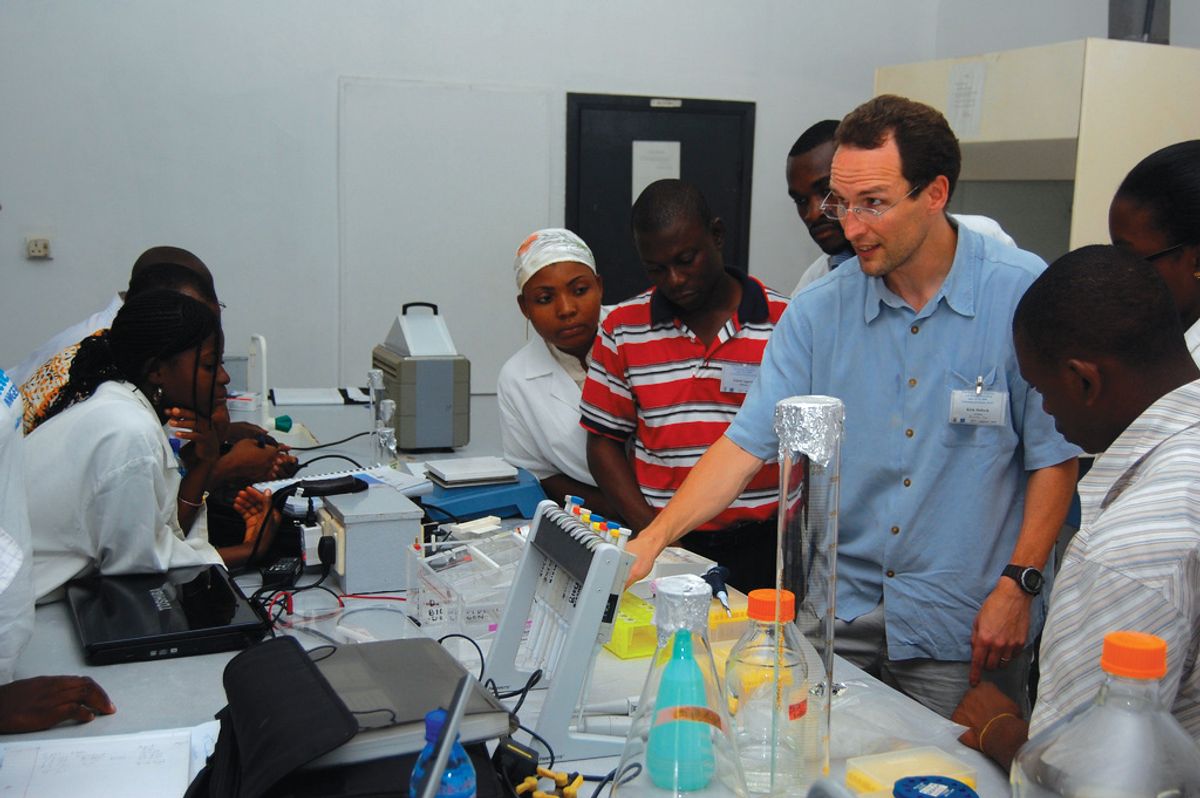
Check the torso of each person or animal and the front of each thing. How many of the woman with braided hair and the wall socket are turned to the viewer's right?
1

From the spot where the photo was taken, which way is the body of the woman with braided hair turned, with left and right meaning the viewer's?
facing to the right of the viewer

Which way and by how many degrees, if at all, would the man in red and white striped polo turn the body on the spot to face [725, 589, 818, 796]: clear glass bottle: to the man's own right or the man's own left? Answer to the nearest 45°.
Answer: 0° — they already face it

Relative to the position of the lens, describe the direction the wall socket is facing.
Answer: facing the viewer

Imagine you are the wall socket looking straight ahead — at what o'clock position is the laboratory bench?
The laboratory bench is roughly at 12 o'clock from the wall socket.

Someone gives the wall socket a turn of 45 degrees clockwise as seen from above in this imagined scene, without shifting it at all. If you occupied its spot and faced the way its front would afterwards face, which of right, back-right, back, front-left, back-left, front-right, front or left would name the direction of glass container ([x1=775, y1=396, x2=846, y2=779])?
front-left

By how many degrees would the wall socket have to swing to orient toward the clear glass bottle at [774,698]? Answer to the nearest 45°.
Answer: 0° — it already faces it

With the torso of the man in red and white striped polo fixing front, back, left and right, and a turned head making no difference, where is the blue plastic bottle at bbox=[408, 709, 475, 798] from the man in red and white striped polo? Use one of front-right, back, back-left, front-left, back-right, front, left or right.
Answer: front

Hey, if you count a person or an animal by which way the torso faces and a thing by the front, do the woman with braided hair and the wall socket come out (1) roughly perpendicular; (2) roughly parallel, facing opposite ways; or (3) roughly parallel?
roughly perpendicular

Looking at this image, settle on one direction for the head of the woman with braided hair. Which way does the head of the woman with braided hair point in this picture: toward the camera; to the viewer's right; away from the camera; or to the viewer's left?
to the viewer's right

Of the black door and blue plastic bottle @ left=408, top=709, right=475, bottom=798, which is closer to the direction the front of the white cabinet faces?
the blue plastic bottle

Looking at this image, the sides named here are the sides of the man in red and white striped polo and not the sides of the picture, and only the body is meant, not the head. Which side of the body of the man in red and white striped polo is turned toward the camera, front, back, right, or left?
front

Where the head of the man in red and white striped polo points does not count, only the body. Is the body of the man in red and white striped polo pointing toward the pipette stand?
yes
